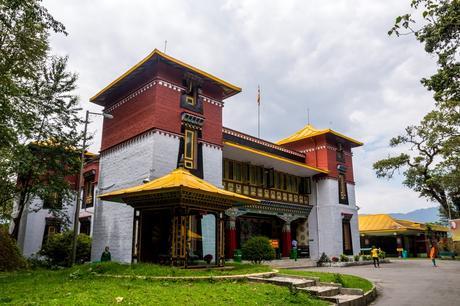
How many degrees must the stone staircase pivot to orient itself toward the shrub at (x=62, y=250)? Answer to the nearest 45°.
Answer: approximately 180°

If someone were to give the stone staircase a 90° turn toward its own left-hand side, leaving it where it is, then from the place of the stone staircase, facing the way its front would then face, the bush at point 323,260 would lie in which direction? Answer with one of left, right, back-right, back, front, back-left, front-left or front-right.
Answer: front-left

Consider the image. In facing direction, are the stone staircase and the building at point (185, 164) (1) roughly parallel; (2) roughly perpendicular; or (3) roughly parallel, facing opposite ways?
roughly parallel

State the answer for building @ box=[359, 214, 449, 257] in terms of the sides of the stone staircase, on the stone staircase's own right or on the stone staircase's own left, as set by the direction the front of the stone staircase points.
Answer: on the stone staircase's own left

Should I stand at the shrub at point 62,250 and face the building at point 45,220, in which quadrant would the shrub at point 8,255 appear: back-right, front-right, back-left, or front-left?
back-left

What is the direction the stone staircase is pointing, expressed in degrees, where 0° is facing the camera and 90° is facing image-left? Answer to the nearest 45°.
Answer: approximately 315°

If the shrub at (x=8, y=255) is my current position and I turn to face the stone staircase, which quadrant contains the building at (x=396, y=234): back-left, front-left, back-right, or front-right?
front-left

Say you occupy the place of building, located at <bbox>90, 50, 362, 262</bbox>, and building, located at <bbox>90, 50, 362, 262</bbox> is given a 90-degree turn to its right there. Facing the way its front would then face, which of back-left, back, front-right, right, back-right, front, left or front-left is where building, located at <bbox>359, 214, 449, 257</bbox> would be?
back

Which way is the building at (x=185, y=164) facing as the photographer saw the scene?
facing the viewer and to the right of the viewer

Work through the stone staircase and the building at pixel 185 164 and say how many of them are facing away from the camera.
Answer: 0

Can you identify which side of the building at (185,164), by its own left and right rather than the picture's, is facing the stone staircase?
front
